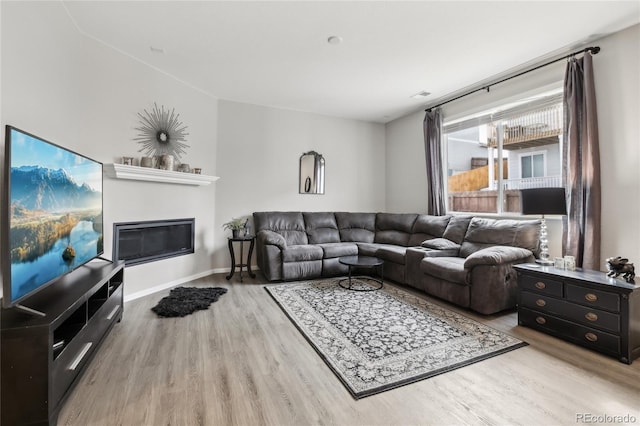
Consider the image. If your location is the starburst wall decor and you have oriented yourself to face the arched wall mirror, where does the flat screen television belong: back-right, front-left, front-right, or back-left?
back-right

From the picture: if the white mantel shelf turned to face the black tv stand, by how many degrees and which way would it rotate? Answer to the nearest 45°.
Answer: approximately 45° to its right

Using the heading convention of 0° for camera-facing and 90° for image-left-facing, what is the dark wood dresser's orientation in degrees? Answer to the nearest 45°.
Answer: approximately 45°

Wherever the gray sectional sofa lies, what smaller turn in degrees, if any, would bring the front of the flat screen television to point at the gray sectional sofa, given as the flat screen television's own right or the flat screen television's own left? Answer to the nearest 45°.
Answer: approximately 45° to the flat screen television's own left

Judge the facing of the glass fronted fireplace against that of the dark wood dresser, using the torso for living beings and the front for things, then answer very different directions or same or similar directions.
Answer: very different directions

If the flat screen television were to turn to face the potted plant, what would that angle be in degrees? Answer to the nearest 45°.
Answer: approximately 90° to its left

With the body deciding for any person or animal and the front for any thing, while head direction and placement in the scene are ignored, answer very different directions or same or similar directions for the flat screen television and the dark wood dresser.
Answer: very different directions

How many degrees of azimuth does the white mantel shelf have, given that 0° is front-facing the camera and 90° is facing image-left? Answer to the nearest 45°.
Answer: approximately 315°
